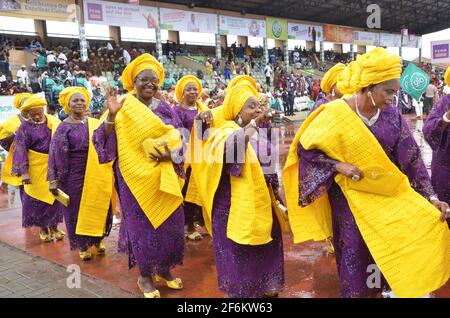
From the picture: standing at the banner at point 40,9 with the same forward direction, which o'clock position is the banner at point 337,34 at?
the banner at point 337,34 is roughly at 8 o'clock from the banner at point 40,9.

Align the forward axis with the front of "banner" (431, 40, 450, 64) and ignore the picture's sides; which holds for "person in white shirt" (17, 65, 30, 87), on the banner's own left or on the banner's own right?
on the banner's own right

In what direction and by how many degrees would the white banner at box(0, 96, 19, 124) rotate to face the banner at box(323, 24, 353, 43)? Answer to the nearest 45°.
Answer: approximately 135° to its left

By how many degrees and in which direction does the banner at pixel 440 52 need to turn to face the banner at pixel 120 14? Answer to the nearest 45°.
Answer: approximately 90° to its right

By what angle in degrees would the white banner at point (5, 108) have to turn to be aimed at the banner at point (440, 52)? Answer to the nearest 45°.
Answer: approximately 90° to its left

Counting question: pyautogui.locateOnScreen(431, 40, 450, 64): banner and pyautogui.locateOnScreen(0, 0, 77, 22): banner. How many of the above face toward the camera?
2

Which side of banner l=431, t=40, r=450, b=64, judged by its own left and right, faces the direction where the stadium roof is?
right

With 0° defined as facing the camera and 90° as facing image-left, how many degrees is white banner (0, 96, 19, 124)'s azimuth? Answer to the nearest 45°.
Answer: approximately 0°
